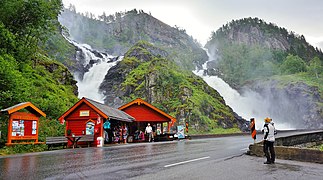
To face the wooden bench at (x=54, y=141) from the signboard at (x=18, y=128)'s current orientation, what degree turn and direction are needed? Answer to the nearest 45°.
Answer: approximately 135° to its left

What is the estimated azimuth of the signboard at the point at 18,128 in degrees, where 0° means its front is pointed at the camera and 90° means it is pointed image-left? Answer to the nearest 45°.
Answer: approximately 0°

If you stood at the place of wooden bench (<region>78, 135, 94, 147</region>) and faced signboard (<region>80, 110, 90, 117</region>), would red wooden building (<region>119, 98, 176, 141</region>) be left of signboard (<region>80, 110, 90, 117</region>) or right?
right

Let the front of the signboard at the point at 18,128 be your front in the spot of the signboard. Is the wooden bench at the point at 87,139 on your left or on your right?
on your left

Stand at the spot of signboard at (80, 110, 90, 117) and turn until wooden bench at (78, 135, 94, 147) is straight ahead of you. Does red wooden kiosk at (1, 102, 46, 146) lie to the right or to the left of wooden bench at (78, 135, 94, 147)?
right

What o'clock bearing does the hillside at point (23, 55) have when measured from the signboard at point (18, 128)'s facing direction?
The hillside is roughly at 6 o'clock from the signboard.

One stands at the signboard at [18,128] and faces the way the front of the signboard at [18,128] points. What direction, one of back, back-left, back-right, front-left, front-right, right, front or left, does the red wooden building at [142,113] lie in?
back-left
